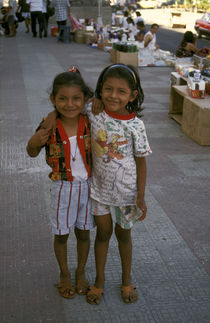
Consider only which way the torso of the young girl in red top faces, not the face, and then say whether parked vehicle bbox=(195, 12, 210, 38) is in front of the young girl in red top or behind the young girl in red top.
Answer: behind

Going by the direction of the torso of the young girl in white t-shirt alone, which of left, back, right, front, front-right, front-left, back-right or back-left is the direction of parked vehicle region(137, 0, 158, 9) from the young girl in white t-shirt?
back

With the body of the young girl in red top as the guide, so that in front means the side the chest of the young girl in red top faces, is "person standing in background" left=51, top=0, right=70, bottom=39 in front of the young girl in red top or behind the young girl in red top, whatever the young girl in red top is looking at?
behind

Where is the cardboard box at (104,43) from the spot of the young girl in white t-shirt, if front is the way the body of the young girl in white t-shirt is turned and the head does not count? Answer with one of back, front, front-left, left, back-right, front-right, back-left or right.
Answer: back

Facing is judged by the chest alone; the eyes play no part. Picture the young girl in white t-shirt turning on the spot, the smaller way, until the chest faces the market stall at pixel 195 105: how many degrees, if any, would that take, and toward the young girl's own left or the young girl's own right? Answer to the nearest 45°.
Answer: approximately 180°

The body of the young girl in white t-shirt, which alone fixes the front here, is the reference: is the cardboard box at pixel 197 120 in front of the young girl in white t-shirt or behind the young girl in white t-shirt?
behind

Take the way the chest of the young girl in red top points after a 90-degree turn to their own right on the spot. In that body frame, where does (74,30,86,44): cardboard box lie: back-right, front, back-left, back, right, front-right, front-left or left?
right

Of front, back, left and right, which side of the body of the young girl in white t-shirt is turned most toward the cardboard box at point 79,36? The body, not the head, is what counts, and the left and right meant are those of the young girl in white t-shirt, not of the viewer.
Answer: back

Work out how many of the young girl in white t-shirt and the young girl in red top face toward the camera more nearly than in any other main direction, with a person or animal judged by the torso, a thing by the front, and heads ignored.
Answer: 2

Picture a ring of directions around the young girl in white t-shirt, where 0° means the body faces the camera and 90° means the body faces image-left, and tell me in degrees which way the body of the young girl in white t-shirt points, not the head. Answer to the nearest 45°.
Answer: approximately 0°

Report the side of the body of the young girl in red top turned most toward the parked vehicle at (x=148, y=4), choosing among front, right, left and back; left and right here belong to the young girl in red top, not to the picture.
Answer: back

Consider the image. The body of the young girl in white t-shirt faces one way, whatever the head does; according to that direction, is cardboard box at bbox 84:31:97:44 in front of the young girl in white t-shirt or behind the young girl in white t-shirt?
behind

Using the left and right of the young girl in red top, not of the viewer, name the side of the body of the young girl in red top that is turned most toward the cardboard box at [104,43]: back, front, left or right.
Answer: back
